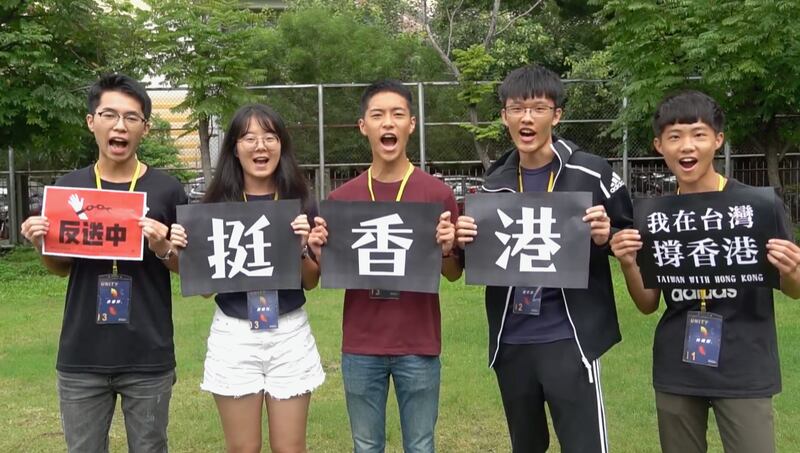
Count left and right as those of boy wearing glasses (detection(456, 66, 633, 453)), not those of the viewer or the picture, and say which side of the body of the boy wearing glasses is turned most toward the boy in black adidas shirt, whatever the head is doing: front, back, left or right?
left

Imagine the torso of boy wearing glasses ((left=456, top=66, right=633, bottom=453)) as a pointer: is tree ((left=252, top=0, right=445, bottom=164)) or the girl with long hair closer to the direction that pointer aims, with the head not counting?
the girl with long hair

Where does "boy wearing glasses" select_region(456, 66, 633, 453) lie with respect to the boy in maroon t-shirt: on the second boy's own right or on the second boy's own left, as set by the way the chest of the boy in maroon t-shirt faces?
on the second boy's own left

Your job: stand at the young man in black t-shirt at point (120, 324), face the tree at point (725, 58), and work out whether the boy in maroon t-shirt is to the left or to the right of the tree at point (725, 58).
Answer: right

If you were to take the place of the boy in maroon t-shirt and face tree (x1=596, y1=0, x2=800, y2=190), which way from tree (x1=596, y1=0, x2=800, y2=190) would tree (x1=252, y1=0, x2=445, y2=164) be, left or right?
left

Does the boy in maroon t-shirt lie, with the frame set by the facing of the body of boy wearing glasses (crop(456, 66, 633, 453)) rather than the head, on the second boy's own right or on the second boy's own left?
on the second boy's own right

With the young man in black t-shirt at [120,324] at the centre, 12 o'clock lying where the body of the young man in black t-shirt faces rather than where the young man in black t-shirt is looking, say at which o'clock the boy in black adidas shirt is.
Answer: The boy in black adidas shirt is roughly at 10 o'clock from the young man in black t-shirt.

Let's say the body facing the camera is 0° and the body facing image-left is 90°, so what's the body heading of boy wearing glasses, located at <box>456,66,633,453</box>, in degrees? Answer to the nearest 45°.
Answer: approximately 0°

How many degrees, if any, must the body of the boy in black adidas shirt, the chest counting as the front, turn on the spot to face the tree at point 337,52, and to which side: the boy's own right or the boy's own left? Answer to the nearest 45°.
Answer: approximately 135° to the boy's own right
